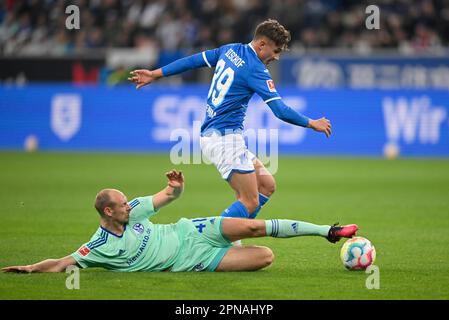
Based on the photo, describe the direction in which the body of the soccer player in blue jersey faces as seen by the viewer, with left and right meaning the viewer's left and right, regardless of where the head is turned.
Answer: facing away from the viewer and to the right of the viewer

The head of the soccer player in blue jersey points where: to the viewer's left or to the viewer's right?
to the viewer's right
